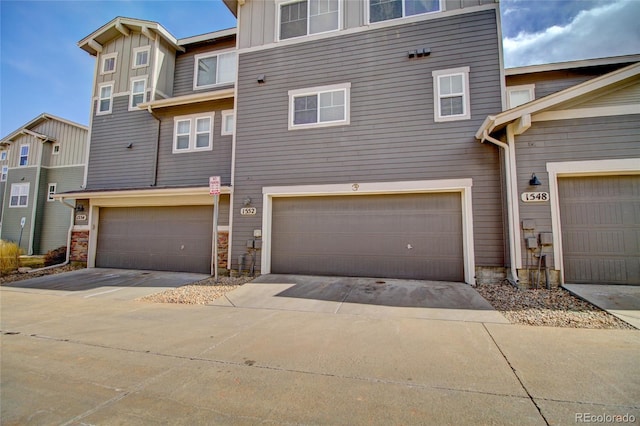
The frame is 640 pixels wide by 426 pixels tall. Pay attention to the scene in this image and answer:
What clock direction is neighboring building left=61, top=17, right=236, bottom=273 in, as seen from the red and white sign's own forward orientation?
The neighboring building is roughly at 5 o'clock from the red and white sign.

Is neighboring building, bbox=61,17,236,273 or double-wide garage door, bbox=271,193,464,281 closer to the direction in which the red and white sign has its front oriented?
the double-wide garage door

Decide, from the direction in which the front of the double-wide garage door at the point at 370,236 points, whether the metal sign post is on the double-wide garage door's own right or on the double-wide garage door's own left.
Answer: on the double-wide garage door's own right

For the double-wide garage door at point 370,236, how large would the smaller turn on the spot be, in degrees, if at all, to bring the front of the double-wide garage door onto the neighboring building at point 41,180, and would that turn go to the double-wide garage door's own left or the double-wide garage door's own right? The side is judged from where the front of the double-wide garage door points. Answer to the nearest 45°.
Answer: approximately 90° to the double-wide garage door's own right

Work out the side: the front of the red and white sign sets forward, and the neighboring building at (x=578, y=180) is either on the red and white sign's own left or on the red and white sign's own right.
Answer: on the red and white sign's own left

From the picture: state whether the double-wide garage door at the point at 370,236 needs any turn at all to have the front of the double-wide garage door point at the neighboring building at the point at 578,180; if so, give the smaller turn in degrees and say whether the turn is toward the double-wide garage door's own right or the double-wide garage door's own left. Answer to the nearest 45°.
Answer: approximately 90° to the double-wide garage door's own left

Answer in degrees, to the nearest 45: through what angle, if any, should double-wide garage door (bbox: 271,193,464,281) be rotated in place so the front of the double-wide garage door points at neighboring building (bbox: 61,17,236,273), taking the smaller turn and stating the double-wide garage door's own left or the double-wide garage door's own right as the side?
approximately 90° to the double-wide garage door's own right

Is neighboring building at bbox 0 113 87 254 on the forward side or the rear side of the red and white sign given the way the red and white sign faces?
on the rear side
